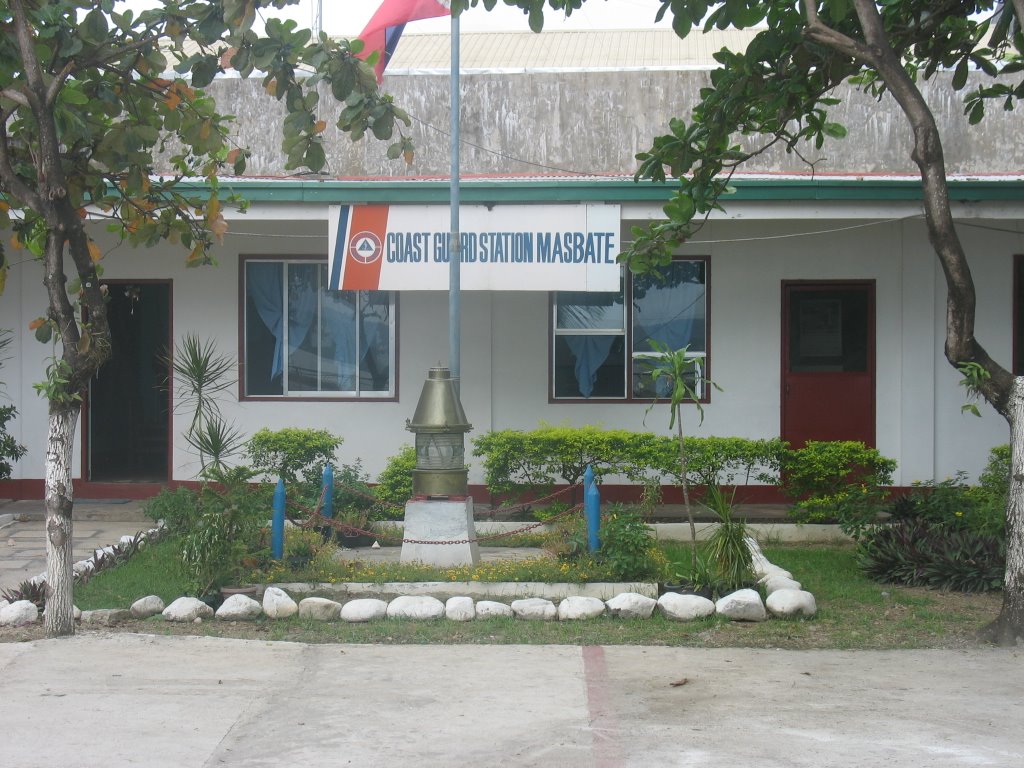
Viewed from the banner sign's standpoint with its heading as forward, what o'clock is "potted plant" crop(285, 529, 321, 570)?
The potted plant is roughly at 1 o'clock from the banner sign.

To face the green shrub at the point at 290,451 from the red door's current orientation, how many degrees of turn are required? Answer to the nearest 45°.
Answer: approximately 45° to its right

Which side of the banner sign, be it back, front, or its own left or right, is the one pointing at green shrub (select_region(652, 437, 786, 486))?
left

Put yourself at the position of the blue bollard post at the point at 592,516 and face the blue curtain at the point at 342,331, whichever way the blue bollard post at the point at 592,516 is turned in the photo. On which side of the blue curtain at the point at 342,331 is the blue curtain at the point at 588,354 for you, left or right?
right

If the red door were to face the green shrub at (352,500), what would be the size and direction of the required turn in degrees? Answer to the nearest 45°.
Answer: approximately 45° to its right

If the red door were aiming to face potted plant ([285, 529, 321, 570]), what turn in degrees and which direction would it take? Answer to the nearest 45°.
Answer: approximately 45° to its right

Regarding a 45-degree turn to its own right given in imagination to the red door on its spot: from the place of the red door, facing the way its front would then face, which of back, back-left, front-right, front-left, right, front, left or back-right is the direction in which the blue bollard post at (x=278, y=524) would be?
front

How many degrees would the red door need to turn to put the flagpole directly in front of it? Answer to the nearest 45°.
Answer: approximately 45° to its right

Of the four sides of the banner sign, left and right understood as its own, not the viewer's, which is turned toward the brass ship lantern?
front

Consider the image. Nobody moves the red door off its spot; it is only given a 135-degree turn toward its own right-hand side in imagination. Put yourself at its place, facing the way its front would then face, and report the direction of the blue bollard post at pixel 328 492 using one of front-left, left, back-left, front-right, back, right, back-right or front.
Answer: left

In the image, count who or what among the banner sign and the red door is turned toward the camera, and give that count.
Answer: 2

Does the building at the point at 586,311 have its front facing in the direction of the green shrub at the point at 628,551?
yes

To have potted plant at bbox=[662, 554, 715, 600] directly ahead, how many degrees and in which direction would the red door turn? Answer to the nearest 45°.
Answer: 0° — it already faces it

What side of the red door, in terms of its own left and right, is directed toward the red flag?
right

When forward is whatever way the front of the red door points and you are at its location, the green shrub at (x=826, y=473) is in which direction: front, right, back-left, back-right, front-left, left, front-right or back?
front

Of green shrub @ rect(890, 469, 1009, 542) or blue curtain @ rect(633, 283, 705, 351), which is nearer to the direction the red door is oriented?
the green shrub

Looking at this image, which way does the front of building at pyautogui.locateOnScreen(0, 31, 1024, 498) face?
toward the camera

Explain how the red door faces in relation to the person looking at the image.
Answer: facing the viewer
